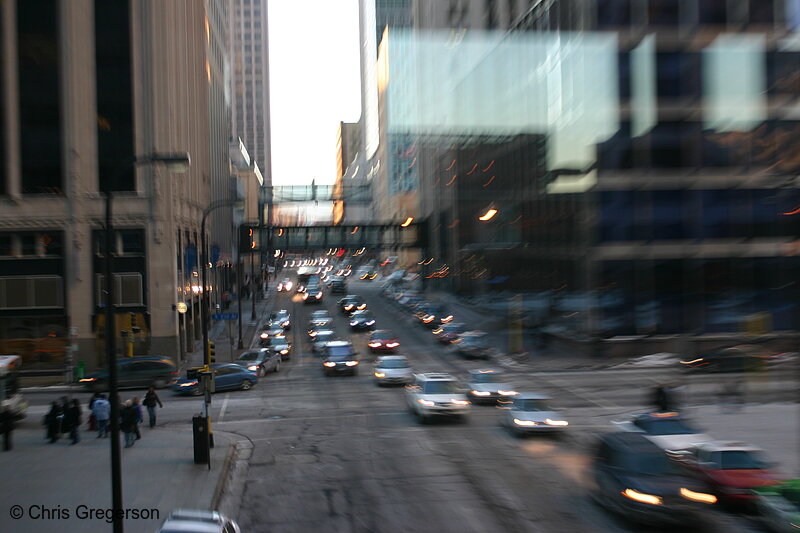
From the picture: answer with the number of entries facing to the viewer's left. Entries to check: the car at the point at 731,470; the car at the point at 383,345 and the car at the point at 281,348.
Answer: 0

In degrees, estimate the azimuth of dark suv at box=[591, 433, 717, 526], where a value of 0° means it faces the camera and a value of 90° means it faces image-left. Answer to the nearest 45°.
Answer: approximately 315°

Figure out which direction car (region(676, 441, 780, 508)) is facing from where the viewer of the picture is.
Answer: facing the viewer and to the right of the viewer

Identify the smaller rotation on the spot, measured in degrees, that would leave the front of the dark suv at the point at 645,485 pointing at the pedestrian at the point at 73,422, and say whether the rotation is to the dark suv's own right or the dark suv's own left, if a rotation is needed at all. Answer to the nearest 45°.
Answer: approximately 135° to the dark suv's own right

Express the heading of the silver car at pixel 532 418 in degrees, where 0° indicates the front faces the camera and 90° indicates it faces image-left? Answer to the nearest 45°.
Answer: approximately 315°

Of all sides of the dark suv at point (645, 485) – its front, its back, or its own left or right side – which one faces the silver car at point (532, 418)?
back

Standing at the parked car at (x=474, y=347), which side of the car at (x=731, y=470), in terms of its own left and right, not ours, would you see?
back
